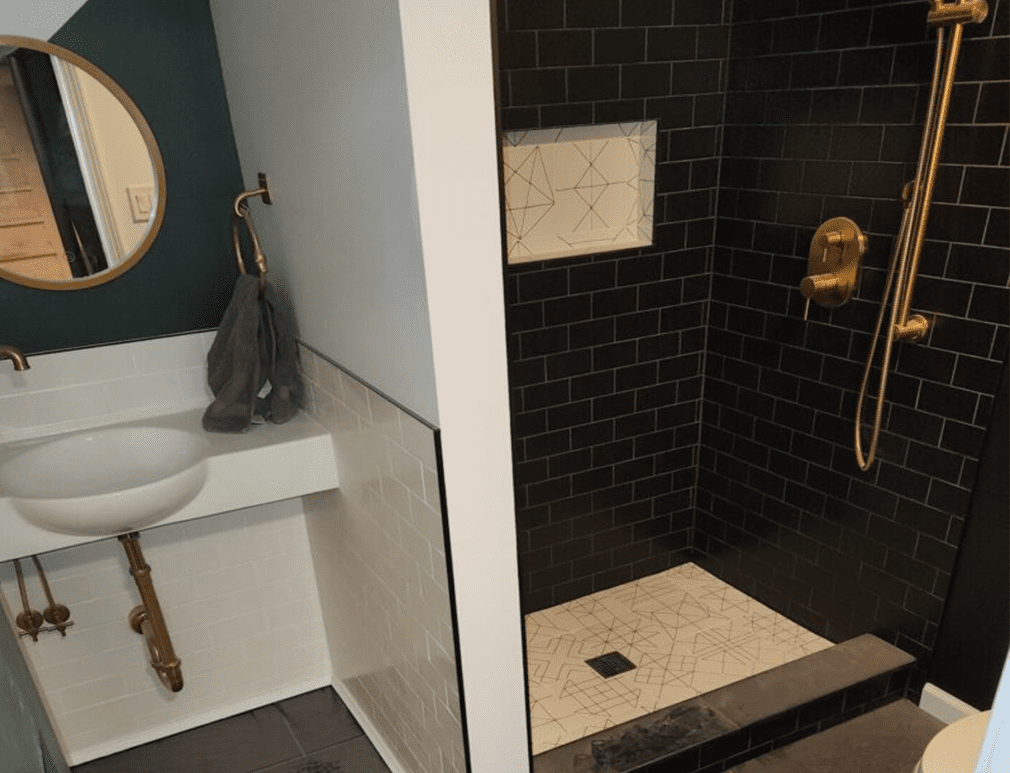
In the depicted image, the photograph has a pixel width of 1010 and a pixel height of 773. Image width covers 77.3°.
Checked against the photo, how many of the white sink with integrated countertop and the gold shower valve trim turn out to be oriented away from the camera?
0

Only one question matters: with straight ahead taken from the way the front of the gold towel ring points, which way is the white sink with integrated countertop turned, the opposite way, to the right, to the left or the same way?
to the left

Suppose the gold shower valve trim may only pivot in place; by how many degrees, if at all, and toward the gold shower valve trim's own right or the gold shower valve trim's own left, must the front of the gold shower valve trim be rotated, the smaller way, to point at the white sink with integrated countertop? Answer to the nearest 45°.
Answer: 0° — it already faces it

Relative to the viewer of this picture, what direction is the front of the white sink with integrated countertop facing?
facing the viewer and to the right of the viewer

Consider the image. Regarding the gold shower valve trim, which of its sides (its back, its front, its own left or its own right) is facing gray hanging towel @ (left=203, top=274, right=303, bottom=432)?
front

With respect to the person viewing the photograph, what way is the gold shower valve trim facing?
facing the viewer and to the left of the viewer

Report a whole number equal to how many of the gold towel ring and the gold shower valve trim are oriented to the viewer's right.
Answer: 0

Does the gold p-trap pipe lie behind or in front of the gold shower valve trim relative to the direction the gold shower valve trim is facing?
in front
